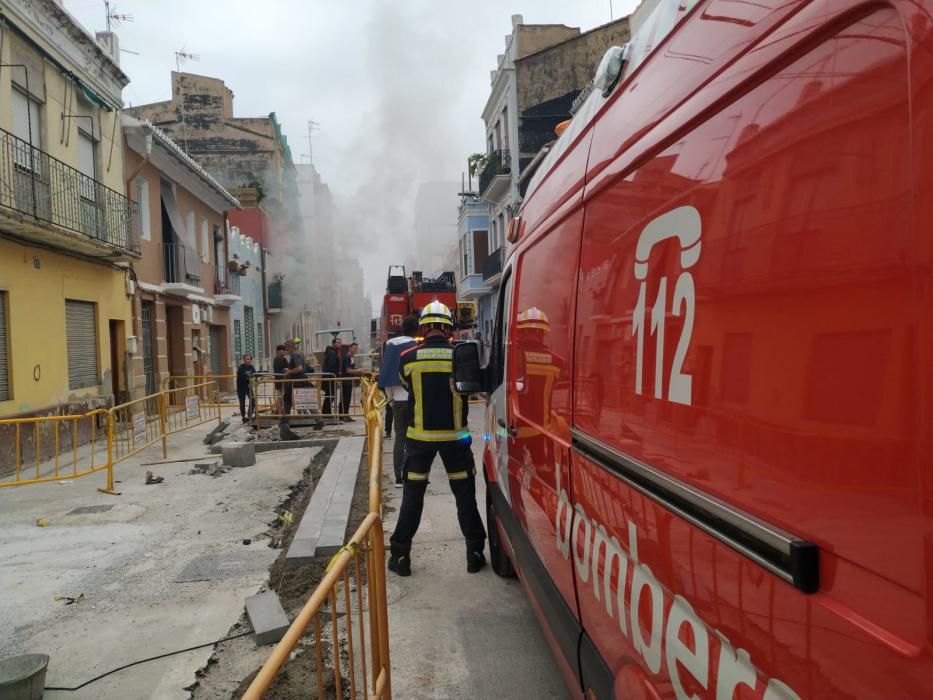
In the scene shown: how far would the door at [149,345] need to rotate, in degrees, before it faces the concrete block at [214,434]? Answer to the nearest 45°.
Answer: approximately 90° to its right

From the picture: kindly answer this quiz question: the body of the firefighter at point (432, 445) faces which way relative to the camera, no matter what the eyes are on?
away from the camera

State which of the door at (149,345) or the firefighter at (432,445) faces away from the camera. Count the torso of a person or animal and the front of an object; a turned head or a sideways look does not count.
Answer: the firefighter

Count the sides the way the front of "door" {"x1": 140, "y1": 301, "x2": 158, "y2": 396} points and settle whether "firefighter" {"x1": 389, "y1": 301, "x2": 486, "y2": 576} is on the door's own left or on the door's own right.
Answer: on the door's own right

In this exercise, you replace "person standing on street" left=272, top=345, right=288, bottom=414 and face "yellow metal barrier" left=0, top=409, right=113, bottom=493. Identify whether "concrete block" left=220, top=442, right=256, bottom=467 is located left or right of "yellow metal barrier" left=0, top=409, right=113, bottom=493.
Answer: left

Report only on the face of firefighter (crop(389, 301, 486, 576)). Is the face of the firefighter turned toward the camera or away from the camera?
away from the camera

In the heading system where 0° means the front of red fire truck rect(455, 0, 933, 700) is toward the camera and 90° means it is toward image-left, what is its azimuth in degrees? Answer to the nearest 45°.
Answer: approximately 135°

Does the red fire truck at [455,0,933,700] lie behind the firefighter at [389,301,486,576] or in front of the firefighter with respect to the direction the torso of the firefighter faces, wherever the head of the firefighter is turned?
behind

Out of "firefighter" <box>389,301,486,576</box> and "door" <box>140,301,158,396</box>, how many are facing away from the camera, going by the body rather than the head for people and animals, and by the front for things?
1

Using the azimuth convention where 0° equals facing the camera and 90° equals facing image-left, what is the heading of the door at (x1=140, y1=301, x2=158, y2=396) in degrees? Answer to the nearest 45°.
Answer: approximately 270°

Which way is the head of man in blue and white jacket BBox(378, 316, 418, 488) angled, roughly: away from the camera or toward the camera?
away from the camera
